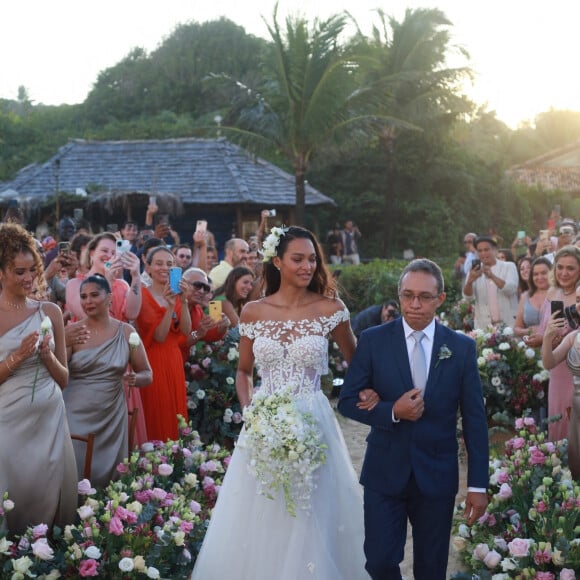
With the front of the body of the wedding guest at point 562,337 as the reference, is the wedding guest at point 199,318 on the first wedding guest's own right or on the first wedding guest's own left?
on the first wedding guest's own right

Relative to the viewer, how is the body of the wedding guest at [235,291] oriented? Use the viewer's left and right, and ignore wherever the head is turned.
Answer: facing the viewer and to the right of the viewer

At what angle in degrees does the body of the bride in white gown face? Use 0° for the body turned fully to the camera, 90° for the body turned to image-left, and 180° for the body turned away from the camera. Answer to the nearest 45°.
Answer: approximately 0°

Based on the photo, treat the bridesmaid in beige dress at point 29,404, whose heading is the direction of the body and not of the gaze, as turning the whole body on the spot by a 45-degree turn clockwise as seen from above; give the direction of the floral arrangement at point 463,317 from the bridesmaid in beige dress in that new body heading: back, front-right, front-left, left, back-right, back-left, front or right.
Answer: back-left

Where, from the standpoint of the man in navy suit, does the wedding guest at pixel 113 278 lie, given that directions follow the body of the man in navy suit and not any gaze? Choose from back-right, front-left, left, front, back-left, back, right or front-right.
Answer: back-right

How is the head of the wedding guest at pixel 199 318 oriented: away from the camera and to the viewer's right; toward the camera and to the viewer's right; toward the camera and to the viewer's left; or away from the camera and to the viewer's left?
toward the camera and to the viewer's right

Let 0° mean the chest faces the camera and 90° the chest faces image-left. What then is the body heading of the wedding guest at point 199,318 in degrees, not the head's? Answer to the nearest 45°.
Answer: approximately 315°

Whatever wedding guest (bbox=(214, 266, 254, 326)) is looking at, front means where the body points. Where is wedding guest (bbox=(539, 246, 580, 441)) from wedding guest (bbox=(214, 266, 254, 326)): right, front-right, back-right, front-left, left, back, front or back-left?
front

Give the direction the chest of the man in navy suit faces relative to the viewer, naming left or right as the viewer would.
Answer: facing the viewer

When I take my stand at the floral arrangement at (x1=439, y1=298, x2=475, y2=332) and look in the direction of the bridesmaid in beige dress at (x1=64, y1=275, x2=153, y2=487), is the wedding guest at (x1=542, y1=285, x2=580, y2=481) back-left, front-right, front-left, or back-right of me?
front-left

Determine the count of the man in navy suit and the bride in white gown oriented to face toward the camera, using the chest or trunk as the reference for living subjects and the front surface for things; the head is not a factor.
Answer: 2

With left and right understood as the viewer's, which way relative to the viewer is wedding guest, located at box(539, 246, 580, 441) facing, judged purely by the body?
facing the viewer and to the left of the viewer

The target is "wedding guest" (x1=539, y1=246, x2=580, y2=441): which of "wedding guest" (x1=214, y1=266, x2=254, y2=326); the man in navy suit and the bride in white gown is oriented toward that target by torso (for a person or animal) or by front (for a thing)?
"wedding guest" (x1=214, y1=266, x2=254, y2=326)
